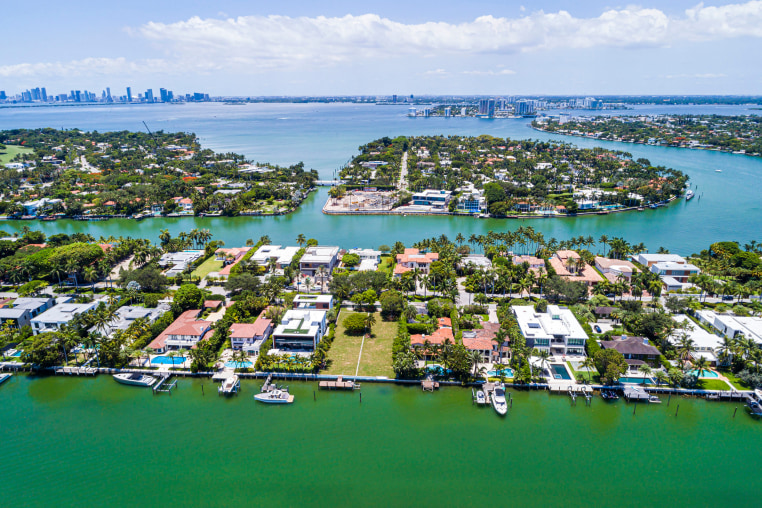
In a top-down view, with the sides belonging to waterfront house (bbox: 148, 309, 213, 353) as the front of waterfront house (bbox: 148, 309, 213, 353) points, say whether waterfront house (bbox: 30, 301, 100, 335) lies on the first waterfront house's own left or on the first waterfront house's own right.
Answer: on the first waterfront house's own right

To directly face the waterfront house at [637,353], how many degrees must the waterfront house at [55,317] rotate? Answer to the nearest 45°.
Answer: approximately 45° to its left

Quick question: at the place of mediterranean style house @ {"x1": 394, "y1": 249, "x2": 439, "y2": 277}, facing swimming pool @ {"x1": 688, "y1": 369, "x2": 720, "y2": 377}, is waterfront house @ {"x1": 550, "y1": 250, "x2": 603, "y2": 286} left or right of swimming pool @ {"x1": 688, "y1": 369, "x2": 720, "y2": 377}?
left

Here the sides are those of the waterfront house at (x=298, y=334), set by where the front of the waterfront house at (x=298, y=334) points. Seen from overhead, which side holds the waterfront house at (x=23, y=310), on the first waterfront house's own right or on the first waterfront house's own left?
on the first waterfront house's own right

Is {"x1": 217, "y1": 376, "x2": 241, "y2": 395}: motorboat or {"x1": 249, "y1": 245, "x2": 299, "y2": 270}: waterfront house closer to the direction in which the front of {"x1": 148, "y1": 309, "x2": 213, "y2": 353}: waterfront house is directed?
the motorboat

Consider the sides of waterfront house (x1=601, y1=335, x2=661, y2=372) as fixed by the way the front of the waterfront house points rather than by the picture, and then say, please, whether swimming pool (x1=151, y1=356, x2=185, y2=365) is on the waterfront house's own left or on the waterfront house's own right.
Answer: on the waterfront house's own right
